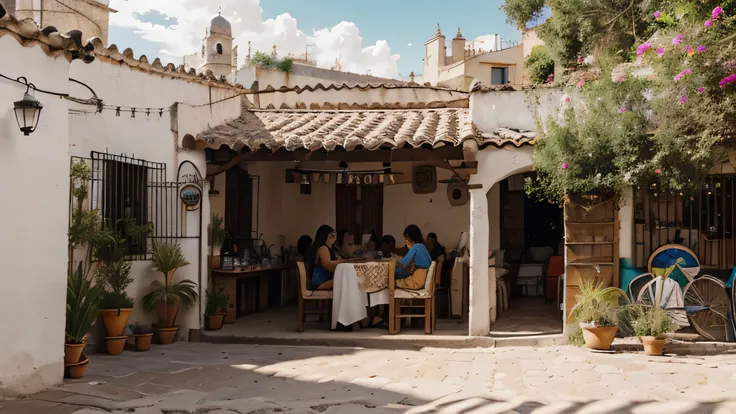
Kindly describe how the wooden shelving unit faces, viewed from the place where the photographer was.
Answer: facing the viewer

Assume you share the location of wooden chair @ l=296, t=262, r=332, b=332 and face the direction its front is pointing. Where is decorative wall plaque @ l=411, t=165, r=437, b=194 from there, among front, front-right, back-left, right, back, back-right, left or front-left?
front-left

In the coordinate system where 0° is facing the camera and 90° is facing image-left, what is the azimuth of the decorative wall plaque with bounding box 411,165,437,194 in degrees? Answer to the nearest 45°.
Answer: approximately 0°

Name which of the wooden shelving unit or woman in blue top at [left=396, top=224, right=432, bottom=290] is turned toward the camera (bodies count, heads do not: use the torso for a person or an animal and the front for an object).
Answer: the wooden shelving unit

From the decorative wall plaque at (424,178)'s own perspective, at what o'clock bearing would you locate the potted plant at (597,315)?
The potted plant is roughly at 11 o'clock from the decorative wall plaque.

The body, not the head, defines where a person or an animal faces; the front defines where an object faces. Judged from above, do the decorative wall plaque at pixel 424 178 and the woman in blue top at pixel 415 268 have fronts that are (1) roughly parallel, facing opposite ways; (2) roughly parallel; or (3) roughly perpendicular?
roughly perpendicular

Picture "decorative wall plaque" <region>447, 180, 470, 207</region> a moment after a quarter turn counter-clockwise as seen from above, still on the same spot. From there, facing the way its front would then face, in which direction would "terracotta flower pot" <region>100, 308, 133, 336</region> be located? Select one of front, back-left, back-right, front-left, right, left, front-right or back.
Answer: back-right

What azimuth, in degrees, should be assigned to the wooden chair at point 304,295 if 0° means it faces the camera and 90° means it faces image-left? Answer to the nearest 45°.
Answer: approximately 270°

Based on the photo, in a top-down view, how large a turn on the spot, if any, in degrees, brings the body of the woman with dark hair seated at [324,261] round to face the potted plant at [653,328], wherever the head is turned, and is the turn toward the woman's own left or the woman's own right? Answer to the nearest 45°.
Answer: approximately 45° to the woman's own right

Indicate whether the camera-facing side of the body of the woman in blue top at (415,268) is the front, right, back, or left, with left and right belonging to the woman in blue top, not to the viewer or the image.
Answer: left

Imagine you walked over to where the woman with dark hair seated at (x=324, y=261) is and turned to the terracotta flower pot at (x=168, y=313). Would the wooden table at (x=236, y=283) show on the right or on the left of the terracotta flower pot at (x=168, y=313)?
right

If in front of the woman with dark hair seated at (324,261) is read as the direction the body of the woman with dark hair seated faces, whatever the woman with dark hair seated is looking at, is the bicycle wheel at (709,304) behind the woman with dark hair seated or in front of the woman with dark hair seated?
in front

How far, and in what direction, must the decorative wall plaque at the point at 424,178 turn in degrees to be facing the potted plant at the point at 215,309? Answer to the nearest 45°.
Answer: approximately 45° to its right

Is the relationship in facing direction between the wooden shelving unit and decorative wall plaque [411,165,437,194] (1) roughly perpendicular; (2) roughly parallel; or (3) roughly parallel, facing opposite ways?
roughly parallel

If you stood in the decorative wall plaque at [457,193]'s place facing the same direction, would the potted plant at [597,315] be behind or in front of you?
in front

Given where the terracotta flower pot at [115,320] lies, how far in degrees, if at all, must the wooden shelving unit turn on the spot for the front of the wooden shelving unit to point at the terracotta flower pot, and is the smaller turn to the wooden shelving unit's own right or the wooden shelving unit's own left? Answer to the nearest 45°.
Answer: approximately 45° to the wooden shelving unit's own right

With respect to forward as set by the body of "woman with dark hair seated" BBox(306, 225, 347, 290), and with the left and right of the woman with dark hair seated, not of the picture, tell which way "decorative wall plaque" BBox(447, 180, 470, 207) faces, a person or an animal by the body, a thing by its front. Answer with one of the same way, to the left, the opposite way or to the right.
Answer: to the right

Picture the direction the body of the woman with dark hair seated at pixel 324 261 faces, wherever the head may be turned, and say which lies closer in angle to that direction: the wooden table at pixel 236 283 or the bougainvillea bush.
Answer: the bougainvillea bush

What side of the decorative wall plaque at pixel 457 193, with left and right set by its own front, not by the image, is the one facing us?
front

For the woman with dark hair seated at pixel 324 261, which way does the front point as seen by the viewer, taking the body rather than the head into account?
to the viewer's right

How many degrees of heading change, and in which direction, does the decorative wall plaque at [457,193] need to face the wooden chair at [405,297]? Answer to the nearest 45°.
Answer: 0° — it already faces it
